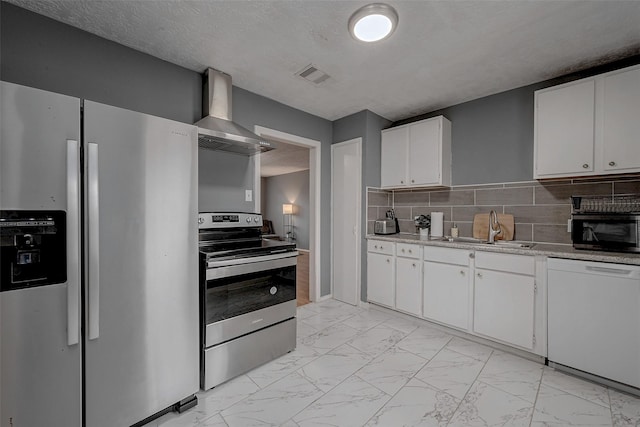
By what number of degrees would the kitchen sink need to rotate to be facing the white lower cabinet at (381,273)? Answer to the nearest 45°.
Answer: approximately 45° to its right

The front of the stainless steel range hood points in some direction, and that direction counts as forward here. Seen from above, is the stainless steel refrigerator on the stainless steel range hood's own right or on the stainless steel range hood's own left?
on the stainless steel range hood's own right

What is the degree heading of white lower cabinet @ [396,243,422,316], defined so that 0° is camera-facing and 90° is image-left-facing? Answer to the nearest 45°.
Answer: approximately 45°

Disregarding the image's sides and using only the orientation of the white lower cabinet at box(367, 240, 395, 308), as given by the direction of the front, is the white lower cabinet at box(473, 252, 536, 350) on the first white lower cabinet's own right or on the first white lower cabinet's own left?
on the first white lower cabinet's own left

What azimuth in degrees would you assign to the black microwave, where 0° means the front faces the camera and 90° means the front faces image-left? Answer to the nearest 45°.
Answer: approximately 0°

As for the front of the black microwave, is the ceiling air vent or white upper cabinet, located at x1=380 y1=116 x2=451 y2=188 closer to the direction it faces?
the ceiling air vent

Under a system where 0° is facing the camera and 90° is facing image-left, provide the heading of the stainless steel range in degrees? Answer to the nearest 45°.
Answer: approximately 315°
